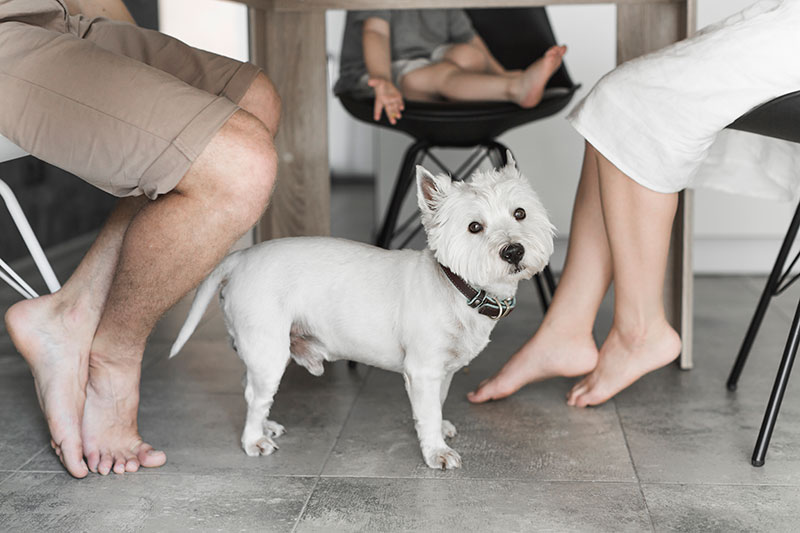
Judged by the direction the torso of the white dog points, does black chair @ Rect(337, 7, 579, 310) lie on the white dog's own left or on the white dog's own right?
on the white dog's own left

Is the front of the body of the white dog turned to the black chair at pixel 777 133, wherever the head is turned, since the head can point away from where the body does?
yes

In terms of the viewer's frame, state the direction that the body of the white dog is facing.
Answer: to the viewer's right
